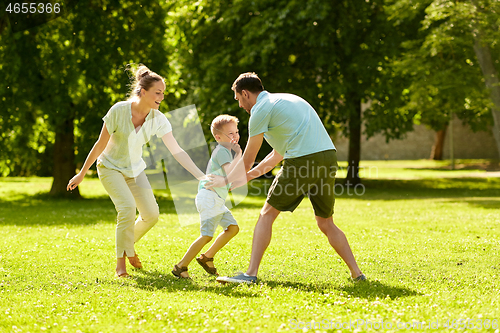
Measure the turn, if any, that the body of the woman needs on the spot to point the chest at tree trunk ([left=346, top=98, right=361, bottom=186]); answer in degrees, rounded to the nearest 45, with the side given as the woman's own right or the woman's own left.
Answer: approximately 90° to the woman's own left

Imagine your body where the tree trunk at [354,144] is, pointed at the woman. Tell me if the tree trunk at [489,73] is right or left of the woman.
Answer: left

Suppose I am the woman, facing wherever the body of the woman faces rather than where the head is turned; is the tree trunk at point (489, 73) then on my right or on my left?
on my left

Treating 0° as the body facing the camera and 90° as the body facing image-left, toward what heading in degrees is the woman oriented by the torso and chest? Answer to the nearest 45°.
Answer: approximately 315°

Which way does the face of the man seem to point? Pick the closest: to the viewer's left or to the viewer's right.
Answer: to the viewer's left
